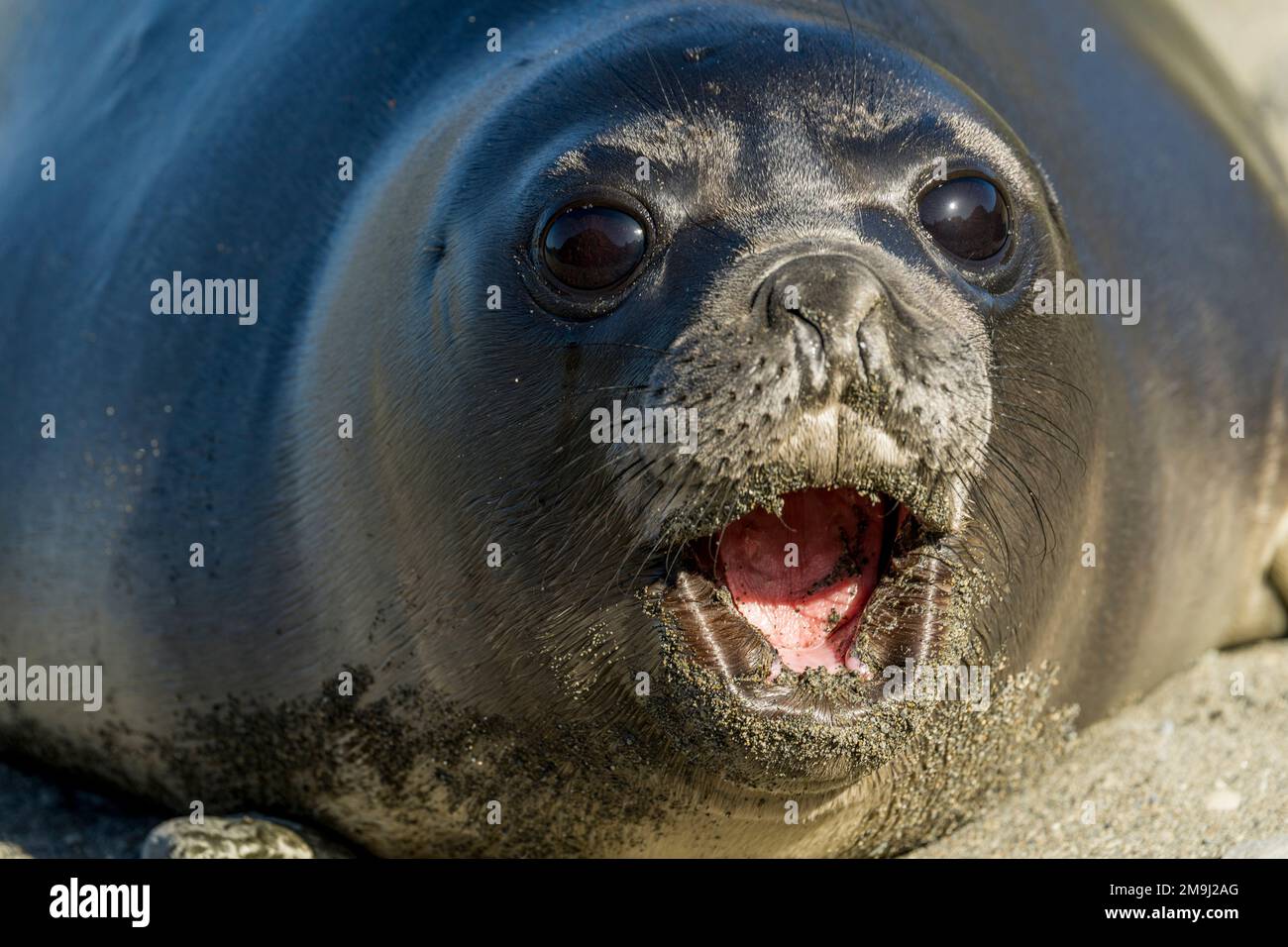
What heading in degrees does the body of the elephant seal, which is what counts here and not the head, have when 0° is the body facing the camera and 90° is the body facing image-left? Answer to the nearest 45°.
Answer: approximately 0°
